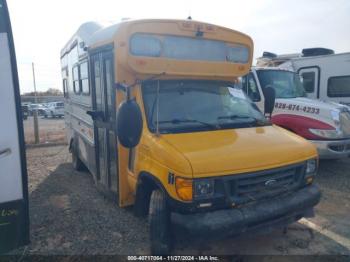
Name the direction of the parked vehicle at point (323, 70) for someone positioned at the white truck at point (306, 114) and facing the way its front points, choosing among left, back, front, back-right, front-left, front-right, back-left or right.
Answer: back-left

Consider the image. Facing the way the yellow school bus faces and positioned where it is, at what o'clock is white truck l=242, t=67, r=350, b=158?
The white truck is roughly at 9 o'clock from the yellow school bus.

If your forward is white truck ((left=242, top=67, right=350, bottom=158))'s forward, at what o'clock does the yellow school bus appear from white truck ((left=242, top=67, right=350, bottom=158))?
The yellow school bus is roughly at 2 o'clock from the white truck.

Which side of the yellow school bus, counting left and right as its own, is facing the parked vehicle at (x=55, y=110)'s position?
back

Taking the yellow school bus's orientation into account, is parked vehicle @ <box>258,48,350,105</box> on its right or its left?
on its left

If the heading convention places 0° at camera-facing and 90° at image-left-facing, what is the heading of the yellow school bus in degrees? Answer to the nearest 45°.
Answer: approximately 315°
